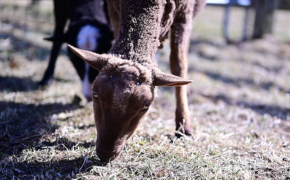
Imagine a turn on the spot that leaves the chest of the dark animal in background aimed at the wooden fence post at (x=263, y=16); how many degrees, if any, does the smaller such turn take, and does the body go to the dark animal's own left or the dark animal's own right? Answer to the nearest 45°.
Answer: approximately 135° to the dark animal's own left

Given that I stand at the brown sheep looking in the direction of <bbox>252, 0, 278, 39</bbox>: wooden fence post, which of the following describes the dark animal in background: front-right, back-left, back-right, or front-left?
front-left

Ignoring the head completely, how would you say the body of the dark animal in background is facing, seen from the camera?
toward the camera

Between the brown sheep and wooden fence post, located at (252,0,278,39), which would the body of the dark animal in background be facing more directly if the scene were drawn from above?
the brown sheep

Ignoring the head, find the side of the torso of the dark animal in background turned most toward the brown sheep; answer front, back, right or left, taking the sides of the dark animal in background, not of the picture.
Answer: front

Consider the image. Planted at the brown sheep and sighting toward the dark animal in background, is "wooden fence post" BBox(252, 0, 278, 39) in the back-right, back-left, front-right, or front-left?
front-right

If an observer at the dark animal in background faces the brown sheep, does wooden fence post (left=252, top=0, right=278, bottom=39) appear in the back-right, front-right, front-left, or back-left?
back-left
